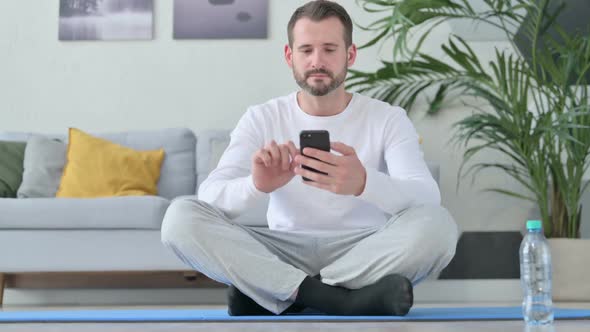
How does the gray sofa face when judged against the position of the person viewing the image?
facing the viewer

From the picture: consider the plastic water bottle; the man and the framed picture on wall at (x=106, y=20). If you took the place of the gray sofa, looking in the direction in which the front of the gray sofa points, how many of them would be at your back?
1

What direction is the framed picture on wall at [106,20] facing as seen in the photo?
toward the camera

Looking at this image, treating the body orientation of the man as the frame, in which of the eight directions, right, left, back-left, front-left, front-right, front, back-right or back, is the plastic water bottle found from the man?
left

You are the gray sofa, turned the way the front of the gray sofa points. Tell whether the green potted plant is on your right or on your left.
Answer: on your left

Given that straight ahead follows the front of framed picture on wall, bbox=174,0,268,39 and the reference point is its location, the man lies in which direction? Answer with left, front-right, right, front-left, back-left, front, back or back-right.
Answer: front

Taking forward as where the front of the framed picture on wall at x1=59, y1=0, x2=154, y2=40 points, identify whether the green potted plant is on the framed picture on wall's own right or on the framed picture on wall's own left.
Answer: on the framed picture on wall's own left

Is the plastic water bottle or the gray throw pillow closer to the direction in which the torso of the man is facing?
the plastic water bottle

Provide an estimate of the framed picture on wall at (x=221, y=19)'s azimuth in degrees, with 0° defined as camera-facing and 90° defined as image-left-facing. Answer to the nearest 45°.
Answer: approximately 0°

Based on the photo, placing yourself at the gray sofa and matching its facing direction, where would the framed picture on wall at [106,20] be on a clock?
The framed picture on wall is roughly at 6 o'clock from the gray sofa.

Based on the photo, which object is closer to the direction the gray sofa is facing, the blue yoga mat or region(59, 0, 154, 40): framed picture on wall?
the blue yoga mat

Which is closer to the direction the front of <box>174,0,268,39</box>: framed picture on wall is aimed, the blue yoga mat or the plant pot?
the blue yoga mat
